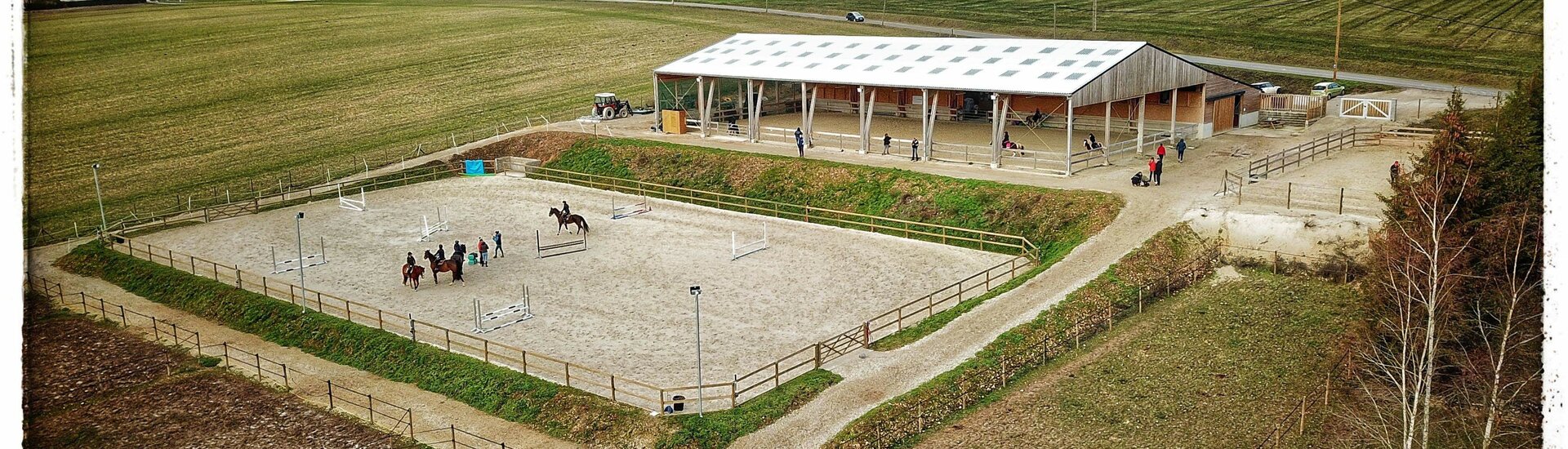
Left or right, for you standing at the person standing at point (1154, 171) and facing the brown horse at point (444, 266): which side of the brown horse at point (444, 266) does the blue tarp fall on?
right

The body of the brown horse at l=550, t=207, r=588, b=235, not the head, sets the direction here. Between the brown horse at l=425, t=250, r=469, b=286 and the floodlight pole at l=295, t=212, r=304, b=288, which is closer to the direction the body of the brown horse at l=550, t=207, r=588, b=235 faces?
the floodlight pole

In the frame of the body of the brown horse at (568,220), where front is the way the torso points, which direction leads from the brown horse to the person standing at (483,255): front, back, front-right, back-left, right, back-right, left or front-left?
front-left

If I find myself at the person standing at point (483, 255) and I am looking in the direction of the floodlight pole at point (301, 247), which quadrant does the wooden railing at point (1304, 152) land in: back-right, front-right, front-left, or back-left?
back-right

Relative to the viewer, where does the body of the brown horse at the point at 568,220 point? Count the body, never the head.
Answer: to the viewer's left

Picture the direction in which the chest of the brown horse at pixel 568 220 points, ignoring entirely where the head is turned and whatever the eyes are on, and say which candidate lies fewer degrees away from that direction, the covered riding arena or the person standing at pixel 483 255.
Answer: the person standing

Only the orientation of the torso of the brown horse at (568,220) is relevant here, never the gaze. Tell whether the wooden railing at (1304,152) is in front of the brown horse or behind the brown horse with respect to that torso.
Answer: behind

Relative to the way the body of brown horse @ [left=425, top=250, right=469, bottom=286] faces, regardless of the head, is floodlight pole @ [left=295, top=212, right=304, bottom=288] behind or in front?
in front

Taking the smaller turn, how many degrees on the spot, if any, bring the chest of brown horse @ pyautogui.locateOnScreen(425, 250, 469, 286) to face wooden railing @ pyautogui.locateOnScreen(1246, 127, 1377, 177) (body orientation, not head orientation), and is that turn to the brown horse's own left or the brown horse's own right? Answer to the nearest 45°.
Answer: approximately 180°

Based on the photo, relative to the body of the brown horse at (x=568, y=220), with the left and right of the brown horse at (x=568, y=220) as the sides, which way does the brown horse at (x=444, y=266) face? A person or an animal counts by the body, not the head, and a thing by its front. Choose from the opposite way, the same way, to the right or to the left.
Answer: the same way

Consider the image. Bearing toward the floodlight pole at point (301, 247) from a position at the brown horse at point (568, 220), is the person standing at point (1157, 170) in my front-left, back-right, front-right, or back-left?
back-left

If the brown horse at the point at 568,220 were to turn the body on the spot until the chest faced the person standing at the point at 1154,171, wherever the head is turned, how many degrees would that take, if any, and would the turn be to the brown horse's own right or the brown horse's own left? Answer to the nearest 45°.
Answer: approximately 180°

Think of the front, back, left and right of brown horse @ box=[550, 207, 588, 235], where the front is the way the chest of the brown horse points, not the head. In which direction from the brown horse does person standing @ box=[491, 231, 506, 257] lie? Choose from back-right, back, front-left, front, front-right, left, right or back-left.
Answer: front-left

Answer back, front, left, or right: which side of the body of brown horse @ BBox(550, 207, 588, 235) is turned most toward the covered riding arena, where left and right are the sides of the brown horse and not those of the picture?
back

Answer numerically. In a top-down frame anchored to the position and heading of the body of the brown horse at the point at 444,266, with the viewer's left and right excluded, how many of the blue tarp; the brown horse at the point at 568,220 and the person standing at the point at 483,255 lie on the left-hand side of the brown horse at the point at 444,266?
0

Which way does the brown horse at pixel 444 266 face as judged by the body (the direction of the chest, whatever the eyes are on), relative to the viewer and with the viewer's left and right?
facing to the left of the viewer

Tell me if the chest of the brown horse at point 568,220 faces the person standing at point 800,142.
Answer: no
